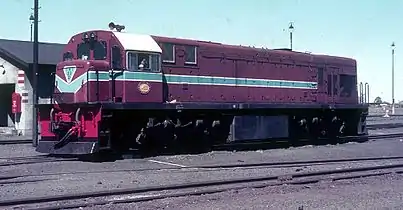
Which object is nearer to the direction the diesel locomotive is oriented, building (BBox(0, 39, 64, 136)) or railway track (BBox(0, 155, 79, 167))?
the railway track

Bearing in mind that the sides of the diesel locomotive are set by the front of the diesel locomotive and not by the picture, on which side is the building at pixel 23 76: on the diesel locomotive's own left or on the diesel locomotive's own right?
on the diesel locomotive's own right

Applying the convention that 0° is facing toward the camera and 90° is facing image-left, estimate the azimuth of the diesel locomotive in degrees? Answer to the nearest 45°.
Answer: approximately 45°
